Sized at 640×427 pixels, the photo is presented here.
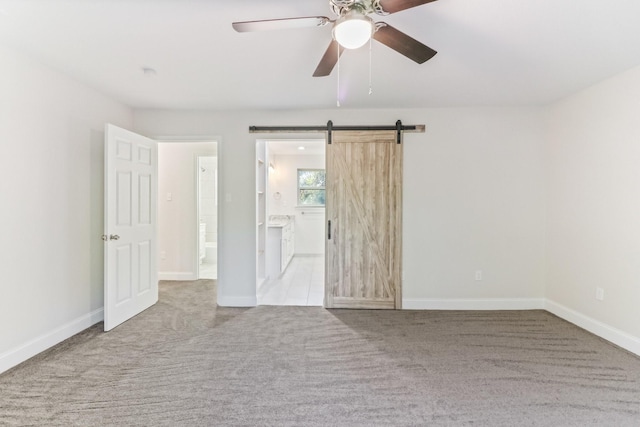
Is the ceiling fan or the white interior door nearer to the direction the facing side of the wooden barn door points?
the ceiling fan

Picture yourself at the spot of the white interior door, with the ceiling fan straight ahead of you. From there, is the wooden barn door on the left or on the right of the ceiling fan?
left

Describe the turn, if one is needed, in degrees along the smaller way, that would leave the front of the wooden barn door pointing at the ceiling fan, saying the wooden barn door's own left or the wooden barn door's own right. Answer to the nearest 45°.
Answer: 0° — it already faces it

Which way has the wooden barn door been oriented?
toward the camera

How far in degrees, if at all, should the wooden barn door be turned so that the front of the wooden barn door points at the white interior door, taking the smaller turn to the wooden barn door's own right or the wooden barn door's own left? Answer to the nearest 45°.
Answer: approximately 90° to the wooden barn door's own right

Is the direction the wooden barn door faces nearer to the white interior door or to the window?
the white interior door

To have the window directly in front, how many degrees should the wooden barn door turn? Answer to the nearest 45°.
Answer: approximately 180°
